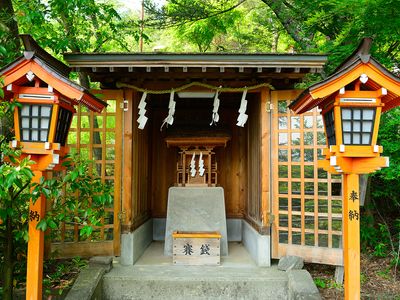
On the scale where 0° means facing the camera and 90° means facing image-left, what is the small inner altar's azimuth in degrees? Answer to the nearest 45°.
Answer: approximately 0°
